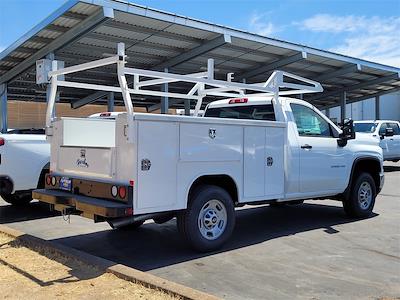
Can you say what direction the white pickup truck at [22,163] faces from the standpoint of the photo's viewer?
facing away from the viewer and to the right of the viewer

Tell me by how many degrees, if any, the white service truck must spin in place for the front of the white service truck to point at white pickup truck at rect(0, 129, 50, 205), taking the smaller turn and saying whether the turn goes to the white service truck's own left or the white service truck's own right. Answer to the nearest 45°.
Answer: approximately 90° to the white service truck's own left

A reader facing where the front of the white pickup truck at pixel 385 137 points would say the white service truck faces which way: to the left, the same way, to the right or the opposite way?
the opposite way

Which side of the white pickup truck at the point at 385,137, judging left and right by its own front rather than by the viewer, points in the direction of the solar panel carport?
front

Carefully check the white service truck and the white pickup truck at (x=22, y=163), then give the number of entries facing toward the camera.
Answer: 0

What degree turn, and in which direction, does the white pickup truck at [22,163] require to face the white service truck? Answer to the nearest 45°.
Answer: approximately 90° to its right

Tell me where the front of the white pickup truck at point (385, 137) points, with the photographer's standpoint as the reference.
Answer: facing the viewer and to the left of the viewer

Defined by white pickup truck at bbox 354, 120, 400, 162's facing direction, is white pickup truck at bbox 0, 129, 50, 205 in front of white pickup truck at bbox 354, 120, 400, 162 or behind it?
in front

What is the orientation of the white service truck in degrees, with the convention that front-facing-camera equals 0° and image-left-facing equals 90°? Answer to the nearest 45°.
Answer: approximately 225°

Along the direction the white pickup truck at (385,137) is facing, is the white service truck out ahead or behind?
ahead

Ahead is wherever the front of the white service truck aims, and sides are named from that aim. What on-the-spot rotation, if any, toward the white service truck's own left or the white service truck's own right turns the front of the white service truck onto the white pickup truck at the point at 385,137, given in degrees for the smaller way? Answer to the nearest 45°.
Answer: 0° — it already faces it
